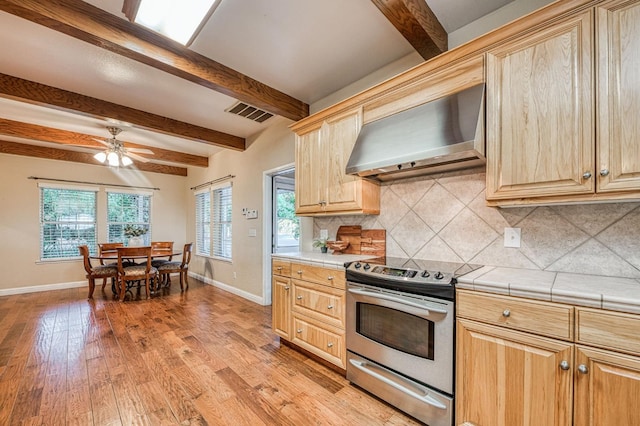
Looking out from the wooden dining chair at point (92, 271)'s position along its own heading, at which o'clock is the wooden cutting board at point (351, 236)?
The wooden cutting board is roughly at 2 o'clock from the wooden dining chair.

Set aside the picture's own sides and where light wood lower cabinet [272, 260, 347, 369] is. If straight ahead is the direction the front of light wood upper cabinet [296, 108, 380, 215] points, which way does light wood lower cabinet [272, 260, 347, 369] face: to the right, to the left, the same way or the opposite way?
the same way

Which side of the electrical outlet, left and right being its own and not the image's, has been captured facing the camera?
front

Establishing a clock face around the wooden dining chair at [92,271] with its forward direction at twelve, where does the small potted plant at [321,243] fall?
The small potted plant is roughly at 2 o'clock from the wooden dining chair.

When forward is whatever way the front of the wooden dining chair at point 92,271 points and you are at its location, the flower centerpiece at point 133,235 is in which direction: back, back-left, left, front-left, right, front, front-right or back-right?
front-left

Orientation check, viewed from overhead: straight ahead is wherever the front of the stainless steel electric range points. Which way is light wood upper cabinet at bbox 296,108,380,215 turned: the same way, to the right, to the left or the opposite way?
the same way

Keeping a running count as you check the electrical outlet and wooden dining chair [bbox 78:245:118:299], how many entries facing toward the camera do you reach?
1

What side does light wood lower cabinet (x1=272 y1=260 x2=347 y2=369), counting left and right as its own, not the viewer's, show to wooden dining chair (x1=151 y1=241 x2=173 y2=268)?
right

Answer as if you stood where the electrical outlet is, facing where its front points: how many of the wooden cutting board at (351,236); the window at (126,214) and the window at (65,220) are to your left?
0

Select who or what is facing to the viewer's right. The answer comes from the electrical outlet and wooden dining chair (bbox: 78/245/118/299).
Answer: the wooden dining chair

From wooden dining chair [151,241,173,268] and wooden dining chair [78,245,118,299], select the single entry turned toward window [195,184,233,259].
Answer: wooden dining chair [78,245,118,299]

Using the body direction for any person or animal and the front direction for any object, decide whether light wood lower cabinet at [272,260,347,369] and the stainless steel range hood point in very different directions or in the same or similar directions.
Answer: same or similar directions

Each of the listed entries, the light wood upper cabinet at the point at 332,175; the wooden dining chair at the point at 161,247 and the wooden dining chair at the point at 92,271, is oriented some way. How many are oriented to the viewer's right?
1

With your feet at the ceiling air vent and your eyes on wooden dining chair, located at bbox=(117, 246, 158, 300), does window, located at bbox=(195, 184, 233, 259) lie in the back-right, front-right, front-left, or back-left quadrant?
front-right

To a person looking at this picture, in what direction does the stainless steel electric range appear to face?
facing the viewer and to the left of the viewer
